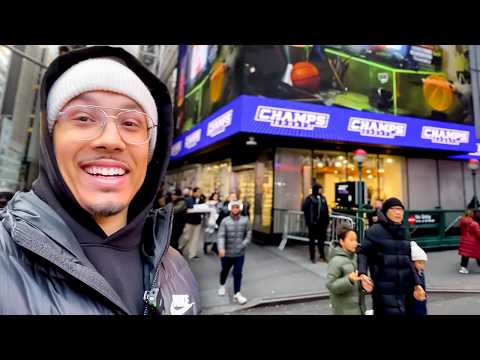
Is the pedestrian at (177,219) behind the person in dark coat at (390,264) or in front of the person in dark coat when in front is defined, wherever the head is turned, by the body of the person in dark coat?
behind

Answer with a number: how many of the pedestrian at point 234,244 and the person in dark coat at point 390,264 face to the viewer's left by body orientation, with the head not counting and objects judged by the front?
0

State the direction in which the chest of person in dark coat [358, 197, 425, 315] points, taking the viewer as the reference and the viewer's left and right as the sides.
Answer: facing the viewer and to the right of the viewer

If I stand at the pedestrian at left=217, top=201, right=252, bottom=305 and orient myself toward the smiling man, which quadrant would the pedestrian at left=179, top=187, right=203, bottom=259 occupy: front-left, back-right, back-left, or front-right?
back-right

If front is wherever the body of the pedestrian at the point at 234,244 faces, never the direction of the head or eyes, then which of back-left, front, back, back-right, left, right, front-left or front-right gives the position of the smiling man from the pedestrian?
front

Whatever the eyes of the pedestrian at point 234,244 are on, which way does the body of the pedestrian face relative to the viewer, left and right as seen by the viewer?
facing the viewer

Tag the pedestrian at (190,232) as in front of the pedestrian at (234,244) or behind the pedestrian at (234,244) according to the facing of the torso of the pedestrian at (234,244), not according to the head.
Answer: behind

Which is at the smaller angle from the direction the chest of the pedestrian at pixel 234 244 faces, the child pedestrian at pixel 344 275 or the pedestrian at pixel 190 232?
the child pedestrian

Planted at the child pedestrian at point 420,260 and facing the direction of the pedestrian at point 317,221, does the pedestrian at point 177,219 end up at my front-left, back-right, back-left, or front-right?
front-left

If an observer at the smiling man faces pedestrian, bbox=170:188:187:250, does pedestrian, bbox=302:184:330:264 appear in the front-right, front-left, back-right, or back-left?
front-right
